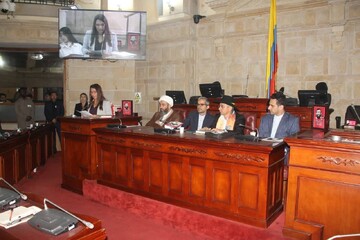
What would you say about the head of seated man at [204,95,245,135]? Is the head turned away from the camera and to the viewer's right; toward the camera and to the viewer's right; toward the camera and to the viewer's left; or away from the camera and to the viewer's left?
toward the camera and to the viewer's left

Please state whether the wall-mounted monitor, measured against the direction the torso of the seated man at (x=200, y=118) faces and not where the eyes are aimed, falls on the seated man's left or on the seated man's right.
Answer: on the seated man's right

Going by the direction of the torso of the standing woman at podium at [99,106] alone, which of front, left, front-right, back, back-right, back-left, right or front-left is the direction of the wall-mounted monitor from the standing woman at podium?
back-right

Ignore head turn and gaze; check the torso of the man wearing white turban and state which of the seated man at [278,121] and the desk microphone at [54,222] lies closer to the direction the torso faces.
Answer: the desk microphone

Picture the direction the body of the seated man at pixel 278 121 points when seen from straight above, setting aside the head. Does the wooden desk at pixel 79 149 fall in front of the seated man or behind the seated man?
in front

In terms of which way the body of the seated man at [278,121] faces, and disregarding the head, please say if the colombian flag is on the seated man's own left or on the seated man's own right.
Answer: on the seated man's own right

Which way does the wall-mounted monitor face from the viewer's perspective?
toward the camera

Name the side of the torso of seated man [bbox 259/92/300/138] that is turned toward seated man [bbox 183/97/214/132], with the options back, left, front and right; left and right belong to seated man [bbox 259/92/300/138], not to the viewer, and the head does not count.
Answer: right

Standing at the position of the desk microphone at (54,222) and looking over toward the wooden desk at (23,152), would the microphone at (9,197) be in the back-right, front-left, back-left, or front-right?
front-left

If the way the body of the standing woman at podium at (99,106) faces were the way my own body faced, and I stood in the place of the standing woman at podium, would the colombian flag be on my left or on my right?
on my left

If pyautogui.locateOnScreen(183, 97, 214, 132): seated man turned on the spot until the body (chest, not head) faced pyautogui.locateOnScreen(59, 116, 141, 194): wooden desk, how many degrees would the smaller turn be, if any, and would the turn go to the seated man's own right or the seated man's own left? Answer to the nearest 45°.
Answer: approximately 45° to the seated man's own right

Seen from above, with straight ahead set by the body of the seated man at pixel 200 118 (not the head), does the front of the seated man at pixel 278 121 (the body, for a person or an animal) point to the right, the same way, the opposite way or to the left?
the same way

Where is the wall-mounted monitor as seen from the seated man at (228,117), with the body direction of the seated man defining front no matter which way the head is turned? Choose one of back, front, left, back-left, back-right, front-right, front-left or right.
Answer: right
